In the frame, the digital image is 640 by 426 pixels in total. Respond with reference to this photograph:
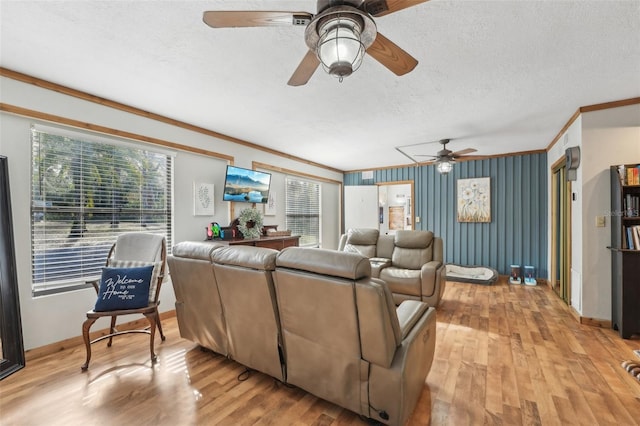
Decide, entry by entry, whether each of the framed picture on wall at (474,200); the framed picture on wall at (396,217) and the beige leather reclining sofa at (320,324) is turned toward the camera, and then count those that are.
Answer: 2

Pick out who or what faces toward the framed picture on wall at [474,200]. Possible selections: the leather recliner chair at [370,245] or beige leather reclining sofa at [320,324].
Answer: the beige leather reclining sofa

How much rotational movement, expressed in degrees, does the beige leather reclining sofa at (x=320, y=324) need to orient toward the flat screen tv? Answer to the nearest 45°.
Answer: approximately 45° to its left

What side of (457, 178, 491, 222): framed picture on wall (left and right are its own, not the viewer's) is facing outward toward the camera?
front

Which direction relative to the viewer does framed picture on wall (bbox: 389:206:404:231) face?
toward the camera

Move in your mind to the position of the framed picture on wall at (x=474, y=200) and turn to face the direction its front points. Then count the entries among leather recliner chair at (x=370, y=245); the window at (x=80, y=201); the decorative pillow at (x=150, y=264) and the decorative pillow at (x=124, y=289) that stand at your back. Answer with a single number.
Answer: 0

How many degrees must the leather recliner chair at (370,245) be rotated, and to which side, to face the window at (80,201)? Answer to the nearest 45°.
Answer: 0° — it already faces it

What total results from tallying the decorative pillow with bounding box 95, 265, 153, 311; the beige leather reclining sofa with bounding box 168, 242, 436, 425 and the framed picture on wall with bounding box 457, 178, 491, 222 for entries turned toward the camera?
2

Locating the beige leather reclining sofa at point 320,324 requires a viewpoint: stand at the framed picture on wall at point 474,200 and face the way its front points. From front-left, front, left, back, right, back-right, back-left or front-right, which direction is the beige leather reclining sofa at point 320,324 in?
front

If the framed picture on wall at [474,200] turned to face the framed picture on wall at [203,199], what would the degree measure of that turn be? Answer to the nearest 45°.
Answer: approximately 45° to its right

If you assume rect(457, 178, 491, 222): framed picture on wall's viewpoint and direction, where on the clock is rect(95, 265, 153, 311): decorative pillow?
The decorative pillow is roughly at 1 o'clock from the framed picture on wall.

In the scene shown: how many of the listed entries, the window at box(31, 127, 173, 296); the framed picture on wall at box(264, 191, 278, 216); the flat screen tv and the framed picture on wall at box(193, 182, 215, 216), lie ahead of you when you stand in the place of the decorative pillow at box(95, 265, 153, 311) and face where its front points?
0

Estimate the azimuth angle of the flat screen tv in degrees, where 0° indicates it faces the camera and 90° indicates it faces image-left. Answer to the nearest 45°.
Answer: approximately 315°

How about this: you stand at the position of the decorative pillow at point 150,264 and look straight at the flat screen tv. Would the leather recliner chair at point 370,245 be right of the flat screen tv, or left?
right

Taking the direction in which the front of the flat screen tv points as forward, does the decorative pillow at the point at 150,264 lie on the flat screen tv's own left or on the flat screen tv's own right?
on the flat screen tv's own right

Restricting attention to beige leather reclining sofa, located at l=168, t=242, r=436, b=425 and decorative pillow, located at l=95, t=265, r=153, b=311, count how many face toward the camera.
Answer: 1
